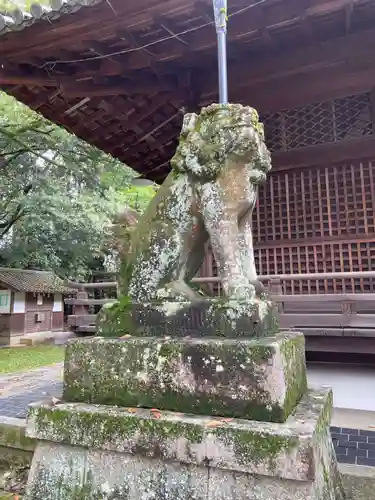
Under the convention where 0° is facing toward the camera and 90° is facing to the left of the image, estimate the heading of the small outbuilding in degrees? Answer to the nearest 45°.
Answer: approximately 315°
